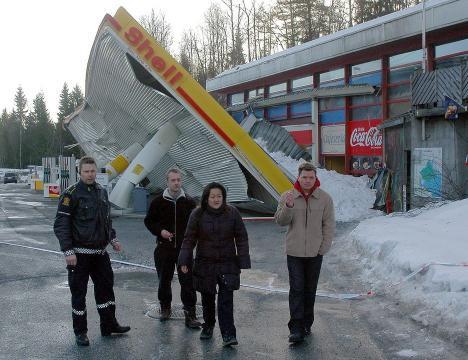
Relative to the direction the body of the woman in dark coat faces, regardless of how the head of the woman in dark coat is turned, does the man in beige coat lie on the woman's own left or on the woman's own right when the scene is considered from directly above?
on the woman's own left

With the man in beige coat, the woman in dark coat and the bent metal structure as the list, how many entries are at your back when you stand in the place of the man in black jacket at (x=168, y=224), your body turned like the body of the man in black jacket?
1

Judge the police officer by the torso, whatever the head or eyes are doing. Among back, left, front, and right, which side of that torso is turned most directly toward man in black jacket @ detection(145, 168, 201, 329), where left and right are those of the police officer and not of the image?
left

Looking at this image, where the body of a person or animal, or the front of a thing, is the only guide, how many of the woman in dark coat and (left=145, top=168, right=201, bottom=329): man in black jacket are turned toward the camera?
2

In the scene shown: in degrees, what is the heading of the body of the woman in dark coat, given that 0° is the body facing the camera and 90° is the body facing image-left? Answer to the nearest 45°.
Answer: approximately 0°

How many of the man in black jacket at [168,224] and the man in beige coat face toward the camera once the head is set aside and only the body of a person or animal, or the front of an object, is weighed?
2

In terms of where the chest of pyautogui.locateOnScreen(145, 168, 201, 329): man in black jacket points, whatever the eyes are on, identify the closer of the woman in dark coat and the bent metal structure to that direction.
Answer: the woman in dark coat

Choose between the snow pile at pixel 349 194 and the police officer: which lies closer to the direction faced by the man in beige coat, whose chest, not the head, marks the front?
the police officer

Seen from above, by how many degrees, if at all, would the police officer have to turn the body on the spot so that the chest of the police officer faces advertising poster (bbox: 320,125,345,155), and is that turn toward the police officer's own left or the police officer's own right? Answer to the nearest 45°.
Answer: approximately 90° to the police officer's own left
